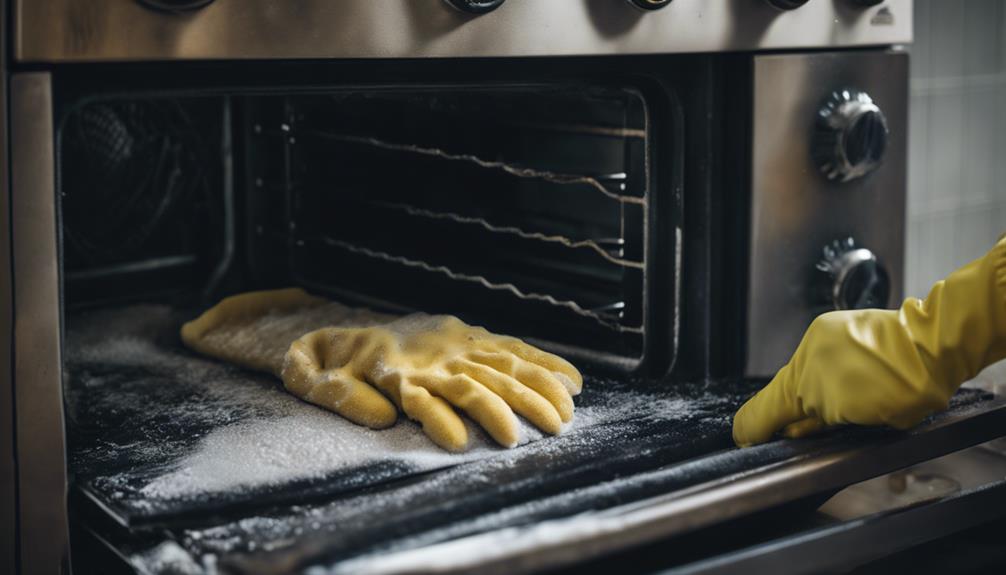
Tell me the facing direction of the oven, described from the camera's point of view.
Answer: facing the viewer and to the right of the viewer
